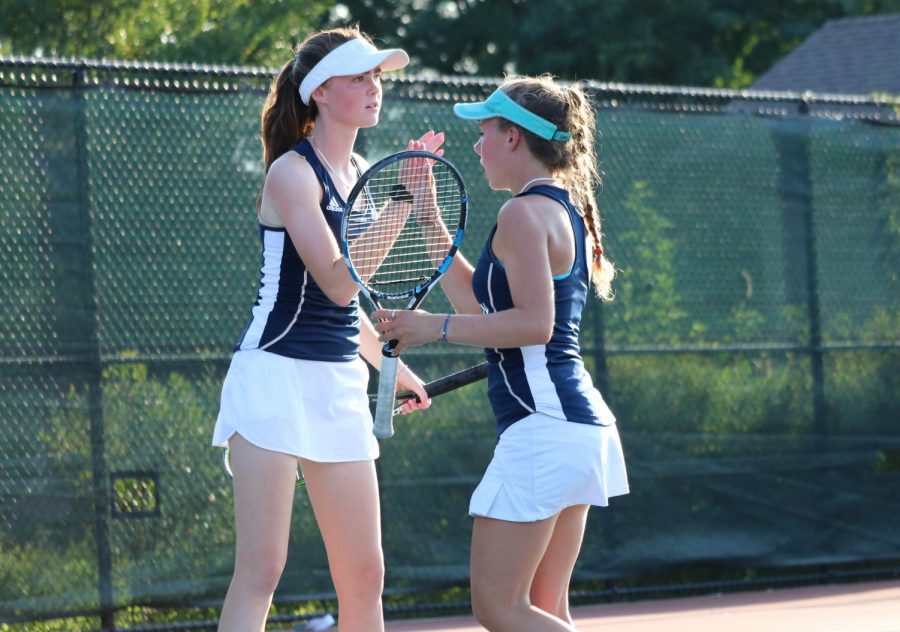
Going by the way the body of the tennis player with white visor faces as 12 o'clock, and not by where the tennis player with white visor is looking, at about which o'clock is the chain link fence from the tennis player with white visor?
The chain link fence is roughly at 8 o'clock from the tennis player with white visor.

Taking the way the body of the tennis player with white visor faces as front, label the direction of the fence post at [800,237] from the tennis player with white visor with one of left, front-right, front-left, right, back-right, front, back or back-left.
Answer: left

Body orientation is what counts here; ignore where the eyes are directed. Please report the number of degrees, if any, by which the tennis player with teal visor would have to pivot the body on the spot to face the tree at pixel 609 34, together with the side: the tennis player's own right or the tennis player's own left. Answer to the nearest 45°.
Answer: approximately 90° to the tennis player's own right

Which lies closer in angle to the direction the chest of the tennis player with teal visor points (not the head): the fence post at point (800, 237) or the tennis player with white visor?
the tennis player with white visor

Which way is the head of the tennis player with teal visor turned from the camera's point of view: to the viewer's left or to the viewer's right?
to the viewer's left

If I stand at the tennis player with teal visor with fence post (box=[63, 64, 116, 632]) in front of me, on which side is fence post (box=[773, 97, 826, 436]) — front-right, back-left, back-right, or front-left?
front-right

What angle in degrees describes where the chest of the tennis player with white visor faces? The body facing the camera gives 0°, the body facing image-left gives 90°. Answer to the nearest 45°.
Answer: approximately 315°

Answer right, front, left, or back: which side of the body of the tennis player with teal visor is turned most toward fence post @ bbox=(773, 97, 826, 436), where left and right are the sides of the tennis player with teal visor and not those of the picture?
right

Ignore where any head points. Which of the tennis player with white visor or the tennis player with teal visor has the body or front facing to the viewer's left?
the tennis player with teal visor

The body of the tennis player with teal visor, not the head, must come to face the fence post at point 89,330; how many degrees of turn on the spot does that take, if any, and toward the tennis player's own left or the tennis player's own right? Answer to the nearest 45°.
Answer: approximately 45° to the tennis player's own right

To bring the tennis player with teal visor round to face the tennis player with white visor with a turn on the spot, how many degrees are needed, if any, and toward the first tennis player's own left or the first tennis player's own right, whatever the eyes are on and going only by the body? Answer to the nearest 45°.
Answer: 0° — they already face them

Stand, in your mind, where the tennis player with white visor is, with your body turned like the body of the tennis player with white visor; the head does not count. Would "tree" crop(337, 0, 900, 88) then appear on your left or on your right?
on your left

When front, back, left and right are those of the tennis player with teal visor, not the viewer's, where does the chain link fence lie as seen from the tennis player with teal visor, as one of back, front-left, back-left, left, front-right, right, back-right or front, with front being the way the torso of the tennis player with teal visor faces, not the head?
right

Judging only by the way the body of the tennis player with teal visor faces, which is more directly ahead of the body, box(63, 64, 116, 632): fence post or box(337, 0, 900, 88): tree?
the fence post

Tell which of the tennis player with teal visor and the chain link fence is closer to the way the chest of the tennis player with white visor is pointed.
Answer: the tennis player with teal visor

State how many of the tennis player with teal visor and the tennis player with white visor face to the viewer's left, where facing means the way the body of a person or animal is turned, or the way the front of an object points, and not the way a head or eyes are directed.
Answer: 1

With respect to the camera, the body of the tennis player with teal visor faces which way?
to the viewer's left
